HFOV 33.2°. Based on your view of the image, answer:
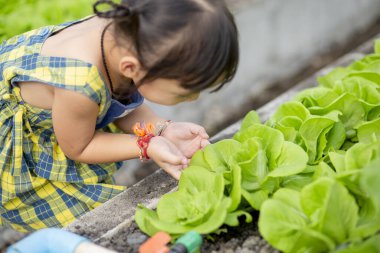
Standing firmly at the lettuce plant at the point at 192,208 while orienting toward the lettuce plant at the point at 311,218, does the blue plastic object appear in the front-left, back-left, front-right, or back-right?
back-right

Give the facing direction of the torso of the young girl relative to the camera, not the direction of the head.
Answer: to the viewer's right

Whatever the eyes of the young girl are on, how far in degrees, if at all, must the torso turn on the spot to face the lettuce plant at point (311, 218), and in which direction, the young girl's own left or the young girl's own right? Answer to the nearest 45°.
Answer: approximately 45° to the young girl's own right
